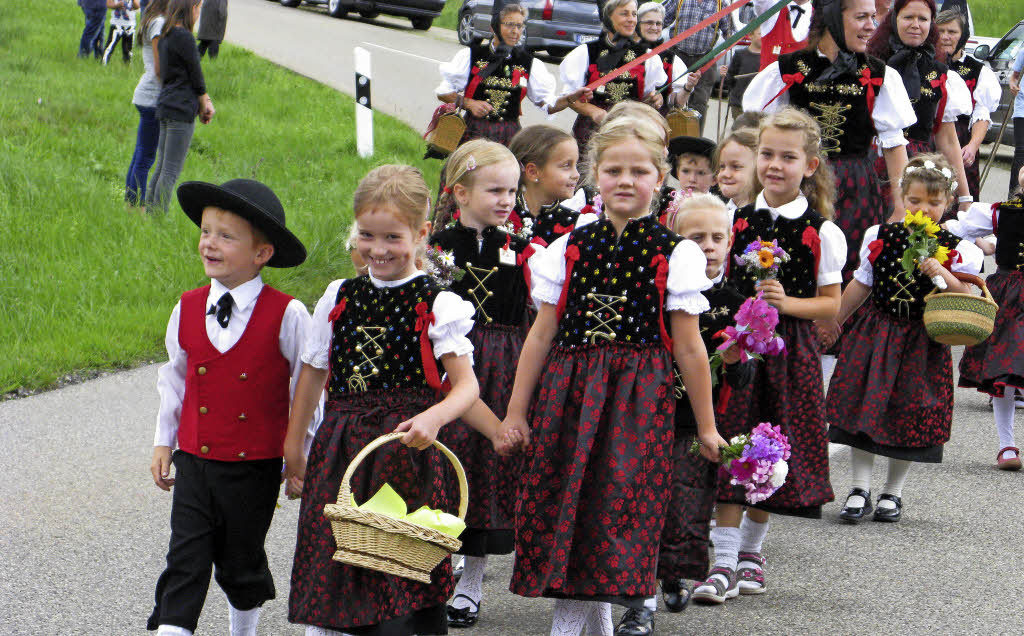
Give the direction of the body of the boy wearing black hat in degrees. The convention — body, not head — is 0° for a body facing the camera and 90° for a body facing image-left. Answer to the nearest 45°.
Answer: approximately 45°

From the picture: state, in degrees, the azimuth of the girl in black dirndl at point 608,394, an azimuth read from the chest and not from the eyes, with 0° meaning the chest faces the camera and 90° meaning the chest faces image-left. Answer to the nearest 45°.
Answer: approximately 0°

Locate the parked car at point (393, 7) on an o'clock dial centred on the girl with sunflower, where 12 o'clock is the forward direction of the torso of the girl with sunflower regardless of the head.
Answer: The parked car is roughly at 5 o'clock from the girl with sunflower.

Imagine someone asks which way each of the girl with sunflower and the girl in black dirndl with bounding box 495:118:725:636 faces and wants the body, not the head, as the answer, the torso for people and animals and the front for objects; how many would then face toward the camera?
2

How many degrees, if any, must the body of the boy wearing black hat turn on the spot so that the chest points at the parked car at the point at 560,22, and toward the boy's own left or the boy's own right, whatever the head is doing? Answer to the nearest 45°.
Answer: approximately 135° to the boy's own right

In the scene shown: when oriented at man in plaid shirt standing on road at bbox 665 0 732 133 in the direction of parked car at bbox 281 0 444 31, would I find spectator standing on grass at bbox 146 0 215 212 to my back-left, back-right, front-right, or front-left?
back-left

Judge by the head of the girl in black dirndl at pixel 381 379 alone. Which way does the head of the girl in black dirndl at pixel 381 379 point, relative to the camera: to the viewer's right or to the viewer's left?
to the viewer's left
